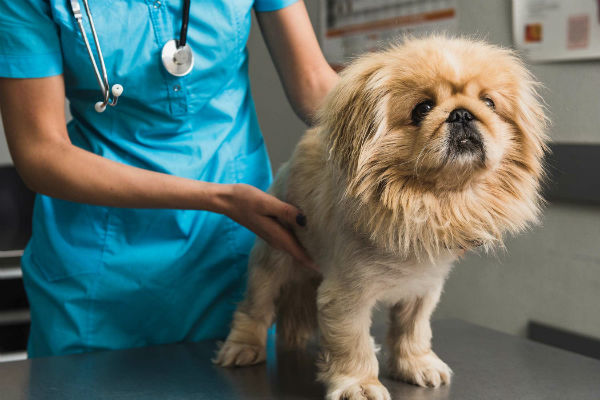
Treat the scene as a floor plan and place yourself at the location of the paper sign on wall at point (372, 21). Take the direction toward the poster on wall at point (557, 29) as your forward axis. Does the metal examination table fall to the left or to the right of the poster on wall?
right

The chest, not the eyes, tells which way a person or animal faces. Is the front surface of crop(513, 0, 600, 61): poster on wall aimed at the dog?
yes

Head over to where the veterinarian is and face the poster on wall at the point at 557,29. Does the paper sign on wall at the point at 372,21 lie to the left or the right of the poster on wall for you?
left

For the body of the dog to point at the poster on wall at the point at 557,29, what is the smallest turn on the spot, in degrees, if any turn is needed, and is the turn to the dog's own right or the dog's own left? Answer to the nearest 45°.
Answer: approximately 90° to the dog's own left

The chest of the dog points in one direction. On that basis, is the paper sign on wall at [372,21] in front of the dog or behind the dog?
behind

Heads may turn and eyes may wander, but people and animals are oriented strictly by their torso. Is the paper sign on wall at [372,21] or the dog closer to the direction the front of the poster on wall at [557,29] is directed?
the dog

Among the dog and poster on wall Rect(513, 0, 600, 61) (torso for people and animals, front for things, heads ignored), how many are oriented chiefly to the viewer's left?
0

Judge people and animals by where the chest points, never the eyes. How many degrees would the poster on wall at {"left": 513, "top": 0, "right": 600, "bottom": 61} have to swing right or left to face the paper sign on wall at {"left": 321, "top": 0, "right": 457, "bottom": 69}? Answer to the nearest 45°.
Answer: approximately 135° to its right

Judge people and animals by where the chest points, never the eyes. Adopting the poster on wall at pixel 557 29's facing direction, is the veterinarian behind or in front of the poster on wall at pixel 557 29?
in front

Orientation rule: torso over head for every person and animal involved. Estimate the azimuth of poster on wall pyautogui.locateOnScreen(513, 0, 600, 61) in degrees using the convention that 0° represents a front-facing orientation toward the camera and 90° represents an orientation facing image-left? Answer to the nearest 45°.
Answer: approximately 0°
